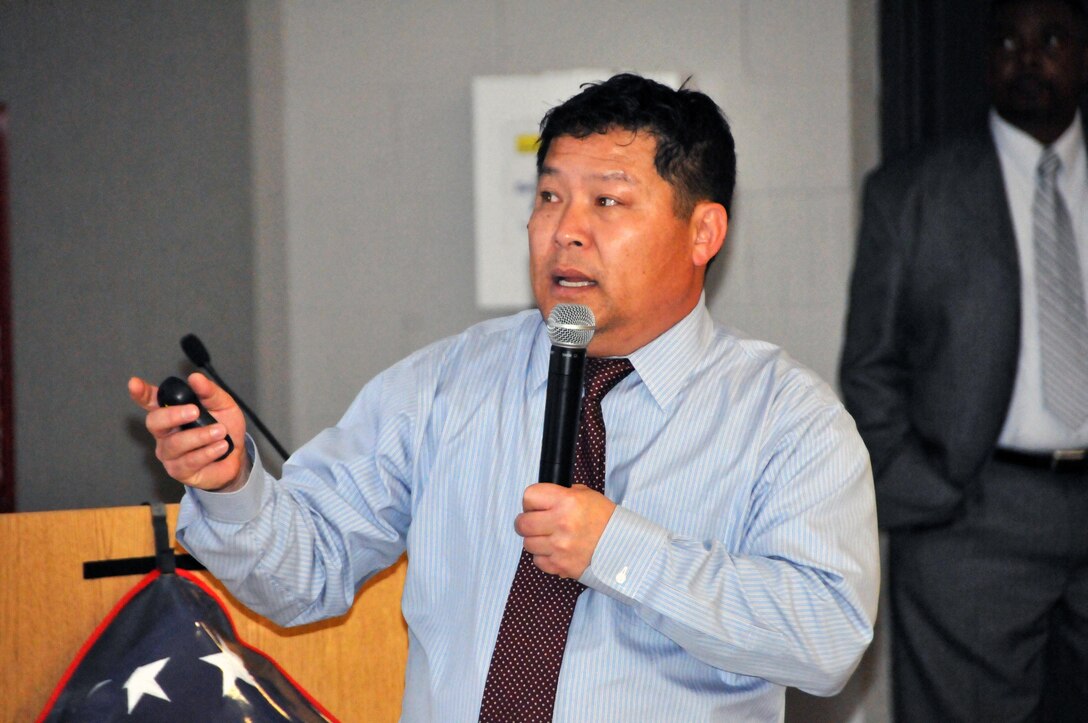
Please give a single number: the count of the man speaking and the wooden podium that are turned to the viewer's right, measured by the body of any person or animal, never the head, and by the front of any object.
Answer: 0

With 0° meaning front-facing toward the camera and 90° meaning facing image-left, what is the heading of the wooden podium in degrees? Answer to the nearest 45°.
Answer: approximately 0°

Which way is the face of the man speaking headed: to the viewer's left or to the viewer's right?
to the viewer's left
